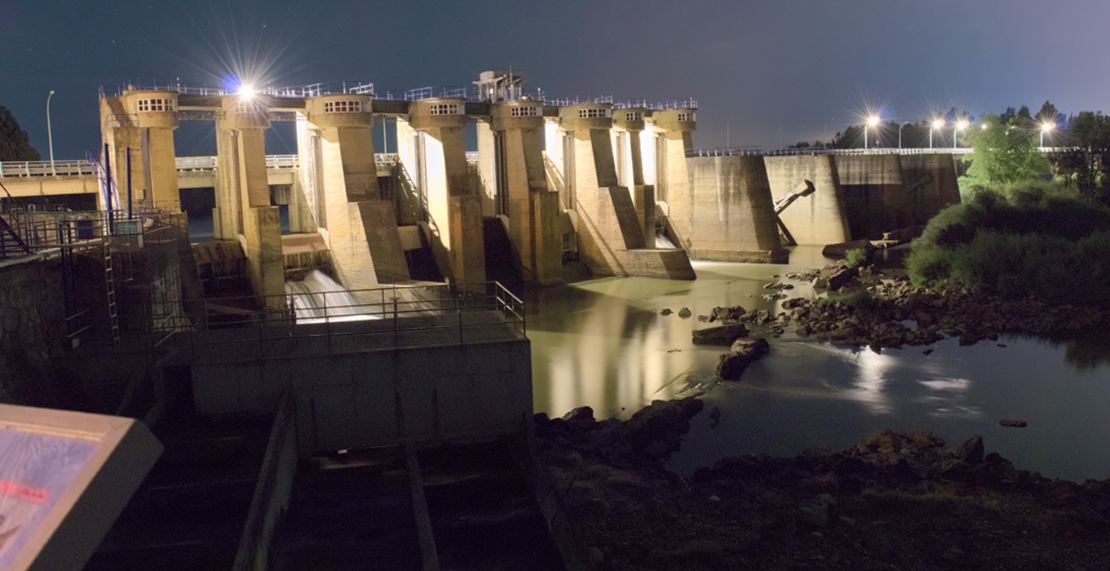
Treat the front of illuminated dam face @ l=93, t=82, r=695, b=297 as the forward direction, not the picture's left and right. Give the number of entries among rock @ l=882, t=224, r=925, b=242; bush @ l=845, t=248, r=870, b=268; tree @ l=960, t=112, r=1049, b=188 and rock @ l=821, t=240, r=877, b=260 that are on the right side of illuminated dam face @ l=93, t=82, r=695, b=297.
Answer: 0

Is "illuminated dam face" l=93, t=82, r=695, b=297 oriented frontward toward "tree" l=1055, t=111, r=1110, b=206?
no

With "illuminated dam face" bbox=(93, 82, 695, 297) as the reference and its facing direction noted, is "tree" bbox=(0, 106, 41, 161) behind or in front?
behind

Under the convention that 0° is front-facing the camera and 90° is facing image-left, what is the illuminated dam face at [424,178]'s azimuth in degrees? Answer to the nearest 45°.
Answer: approximately 315°

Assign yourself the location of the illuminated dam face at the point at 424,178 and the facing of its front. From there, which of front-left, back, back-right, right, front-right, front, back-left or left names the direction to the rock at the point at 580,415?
front-right

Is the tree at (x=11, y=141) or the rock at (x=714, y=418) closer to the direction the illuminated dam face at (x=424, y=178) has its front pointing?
the rock

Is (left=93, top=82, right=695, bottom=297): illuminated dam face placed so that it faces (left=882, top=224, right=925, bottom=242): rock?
no

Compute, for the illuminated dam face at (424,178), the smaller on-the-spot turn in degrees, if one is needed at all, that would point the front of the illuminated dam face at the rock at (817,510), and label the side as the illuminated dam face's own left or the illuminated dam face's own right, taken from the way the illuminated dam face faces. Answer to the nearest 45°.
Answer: approximately 45° to the illuminated dam face's own right

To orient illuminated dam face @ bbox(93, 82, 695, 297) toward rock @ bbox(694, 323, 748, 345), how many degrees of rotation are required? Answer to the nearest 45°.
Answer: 0° — it already faces it

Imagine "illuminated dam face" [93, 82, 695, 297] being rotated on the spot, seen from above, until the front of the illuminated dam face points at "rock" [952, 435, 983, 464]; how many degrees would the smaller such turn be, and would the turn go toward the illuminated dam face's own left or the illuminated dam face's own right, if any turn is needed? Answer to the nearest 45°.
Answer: approximately 45° to the illuminated dam face's own right

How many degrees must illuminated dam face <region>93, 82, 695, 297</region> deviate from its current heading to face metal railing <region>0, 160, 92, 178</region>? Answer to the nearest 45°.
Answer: approximately 135° to its right

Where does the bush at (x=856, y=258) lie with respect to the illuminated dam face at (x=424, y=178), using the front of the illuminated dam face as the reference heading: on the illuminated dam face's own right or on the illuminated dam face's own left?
on the illuminated dam face's own left
